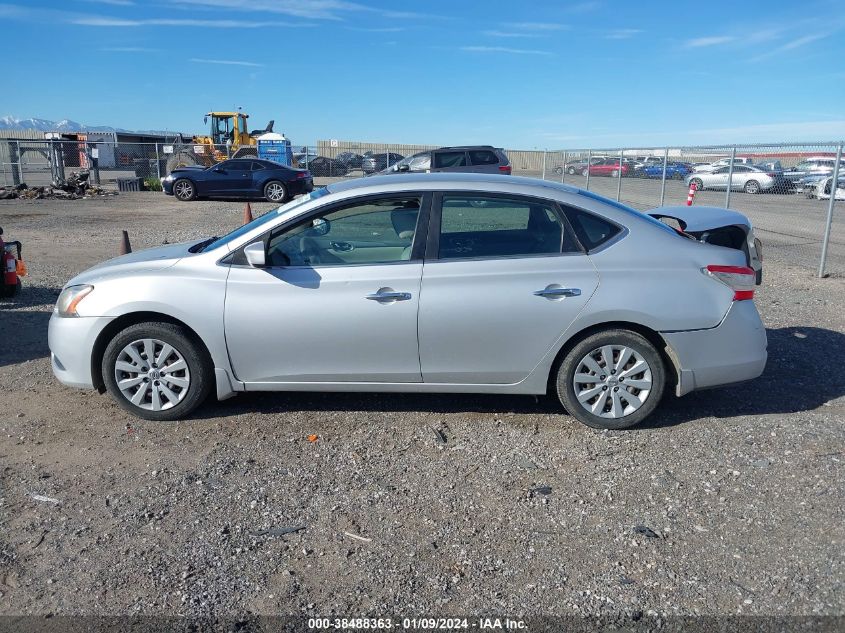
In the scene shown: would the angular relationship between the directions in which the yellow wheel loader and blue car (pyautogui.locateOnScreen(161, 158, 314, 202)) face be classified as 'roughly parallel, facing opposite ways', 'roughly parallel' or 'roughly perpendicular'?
roughly parallel

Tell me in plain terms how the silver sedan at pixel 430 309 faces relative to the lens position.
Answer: facing to the left of the viewer

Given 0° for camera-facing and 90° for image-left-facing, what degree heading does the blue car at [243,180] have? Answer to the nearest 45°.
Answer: approximately 90°

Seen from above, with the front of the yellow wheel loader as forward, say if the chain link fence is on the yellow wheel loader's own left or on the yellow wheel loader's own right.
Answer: on the yellow wheel loader's own left

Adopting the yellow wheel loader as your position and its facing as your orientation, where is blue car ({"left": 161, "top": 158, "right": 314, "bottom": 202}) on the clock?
The blue car is roughly at 9 o'clock from the yellow wheel loader.

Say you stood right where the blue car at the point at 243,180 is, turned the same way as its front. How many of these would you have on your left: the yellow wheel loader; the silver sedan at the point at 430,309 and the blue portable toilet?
1

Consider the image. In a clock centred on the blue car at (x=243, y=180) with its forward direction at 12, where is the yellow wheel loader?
The yellow wheel loader is roughly at 3 o'clock from the blue car.

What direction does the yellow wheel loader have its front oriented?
to the viewer's left

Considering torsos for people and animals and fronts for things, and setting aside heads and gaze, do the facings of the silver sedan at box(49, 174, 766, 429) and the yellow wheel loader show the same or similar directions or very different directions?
same or similar directions

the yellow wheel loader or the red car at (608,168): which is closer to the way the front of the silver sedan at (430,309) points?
the yellow wheel loader

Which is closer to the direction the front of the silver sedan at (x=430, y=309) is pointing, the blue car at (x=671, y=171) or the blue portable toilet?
the blue portable toilet

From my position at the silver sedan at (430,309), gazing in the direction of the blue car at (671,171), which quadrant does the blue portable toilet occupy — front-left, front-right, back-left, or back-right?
front-left
